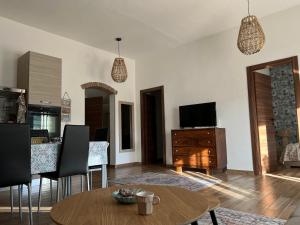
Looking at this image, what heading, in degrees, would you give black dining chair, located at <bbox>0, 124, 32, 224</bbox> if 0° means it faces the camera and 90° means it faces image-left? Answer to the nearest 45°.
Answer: approximately 135°

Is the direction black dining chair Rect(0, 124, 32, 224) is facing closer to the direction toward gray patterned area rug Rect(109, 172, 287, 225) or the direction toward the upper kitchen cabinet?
the upper kitchen cabinet

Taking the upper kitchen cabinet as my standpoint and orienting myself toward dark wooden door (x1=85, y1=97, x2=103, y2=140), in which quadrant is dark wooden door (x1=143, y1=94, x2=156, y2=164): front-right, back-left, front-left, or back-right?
front-right

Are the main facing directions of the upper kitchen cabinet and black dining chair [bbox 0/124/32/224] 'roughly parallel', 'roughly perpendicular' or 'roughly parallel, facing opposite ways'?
roughly parallel, facing opposite ways

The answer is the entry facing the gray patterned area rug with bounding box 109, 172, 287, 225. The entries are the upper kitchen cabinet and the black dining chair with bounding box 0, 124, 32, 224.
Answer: the upper kitchen cabinet

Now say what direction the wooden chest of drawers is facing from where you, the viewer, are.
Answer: facing the viewer and to the left of the viewer

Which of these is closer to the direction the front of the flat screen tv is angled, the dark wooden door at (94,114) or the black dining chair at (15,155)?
the black dining chair

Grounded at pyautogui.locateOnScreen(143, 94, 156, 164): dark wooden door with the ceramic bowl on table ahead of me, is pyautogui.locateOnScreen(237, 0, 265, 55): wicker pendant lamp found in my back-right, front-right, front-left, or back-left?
front-left

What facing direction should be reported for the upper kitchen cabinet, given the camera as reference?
facing the viewer and to the right of the viewer

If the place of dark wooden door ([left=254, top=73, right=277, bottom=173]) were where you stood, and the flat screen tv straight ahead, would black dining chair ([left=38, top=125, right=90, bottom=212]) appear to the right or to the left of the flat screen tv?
left

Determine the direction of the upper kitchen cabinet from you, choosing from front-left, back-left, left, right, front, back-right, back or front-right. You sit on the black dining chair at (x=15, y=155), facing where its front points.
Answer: front-right

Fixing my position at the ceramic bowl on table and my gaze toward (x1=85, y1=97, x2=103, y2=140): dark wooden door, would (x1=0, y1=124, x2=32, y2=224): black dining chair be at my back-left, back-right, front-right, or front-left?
front-left

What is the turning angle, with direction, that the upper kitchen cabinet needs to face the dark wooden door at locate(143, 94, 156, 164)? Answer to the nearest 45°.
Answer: approximately 90° to its left

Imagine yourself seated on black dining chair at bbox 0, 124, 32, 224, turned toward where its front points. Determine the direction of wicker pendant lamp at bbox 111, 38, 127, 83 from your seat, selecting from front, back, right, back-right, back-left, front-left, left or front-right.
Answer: right

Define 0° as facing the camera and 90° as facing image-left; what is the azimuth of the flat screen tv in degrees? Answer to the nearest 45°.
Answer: approximately 45°
